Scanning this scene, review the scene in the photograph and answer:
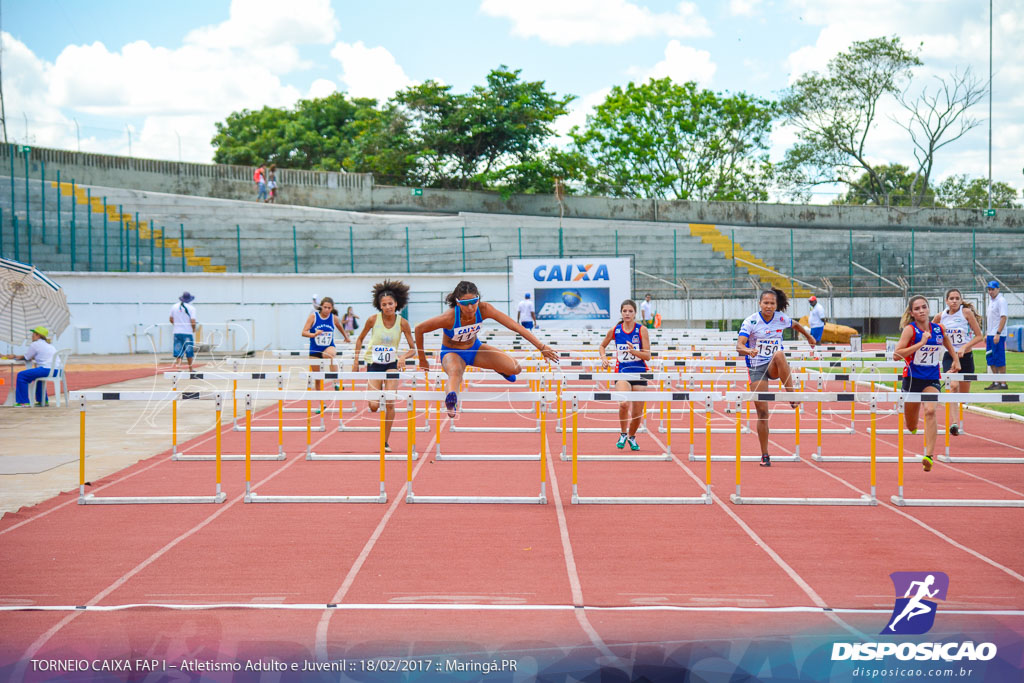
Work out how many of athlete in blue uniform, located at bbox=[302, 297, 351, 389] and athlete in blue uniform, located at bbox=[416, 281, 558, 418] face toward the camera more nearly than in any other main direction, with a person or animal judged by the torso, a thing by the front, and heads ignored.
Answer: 2

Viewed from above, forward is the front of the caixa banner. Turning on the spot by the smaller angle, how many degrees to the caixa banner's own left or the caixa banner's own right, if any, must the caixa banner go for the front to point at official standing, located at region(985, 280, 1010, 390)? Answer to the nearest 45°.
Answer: approximately 45° to the caixa banner's own left

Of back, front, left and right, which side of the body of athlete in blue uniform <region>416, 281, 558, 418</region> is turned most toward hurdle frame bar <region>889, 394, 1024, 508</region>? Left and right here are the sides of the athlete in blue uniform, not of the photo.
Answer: left

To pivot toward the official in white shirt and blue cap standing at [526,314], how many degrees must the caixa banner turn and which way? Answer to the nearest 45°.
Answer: approximately 45° to its right

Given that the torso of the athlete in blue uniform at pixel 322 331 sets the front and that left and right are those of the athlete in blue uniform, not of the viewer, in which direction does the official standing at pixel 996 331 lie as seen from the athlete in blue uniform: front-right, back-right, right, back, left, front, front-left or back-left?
left

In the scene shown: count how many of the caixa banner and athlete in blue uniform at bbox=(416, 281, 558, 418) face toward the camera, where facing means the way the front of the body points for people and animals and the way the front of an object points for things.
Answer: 2

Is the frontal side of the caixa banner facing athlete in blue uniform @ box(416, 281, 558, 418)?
yes

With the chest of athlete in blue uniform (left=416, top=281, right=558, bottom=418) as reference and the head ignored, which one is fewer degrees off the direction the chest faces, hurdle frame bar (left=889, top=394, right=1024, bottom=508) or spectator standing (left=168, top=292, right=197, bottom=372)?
the hurdle frame bar
